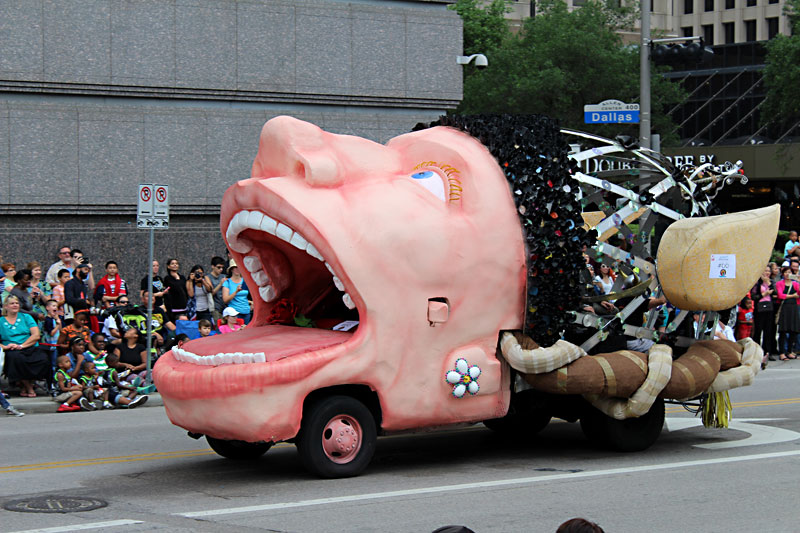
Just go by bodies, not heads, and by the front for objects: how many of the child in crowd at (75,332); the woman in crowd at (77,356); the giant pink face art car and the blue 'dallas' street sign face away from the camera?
0

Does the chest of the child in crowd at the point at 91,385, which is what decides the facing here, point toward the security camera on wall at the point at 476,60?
no

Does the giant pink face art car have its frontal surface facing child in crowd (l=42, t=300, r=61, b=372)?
no

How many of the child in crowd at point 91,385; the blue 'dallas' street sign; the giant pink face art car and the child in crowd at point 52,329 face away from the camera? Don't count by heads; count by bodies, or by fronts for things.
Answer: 0

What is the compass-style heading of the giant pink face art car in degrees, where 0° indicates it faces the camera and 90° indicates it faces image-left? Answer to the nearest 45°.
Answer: approximately 45°

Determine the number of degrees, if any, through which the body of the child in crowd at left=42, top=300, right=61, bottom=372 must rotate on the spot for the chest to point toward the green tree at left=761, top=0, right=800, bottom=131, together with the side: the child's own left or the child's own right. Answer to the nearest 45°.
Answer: approximately 90° to the child's own left

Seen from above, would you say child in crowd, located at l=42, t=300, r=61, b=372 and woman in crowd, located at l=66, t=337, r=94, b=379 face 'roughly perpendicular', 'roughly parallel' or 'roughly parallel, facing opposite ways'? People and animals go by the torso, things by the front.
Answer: roughly parallel

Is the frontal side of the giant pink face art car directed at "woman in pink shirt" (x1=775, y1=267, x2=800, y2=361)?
no

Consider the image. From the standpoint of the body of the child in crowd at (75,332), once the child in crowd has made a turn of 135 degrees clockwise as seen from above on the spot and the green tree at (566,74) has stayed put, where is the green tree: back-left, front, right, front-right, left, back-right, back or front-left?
back-right

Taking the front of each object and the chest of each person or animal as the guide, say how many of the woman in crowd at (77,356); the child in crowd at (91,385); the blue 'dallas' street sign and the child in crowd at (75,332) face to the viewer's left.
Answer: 0

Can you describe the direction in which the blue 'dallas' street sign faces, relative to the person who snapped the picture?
facing the viewer

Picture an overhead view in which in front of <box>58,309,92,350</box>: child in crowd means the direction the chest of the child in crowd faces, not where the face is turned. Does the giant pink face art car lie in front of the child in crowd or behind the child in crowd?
in front

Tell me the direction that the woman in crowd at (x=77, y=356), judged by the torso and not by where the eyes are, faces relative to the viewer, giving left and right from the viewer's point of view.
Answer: facing the viewer and to the right of the viewer
